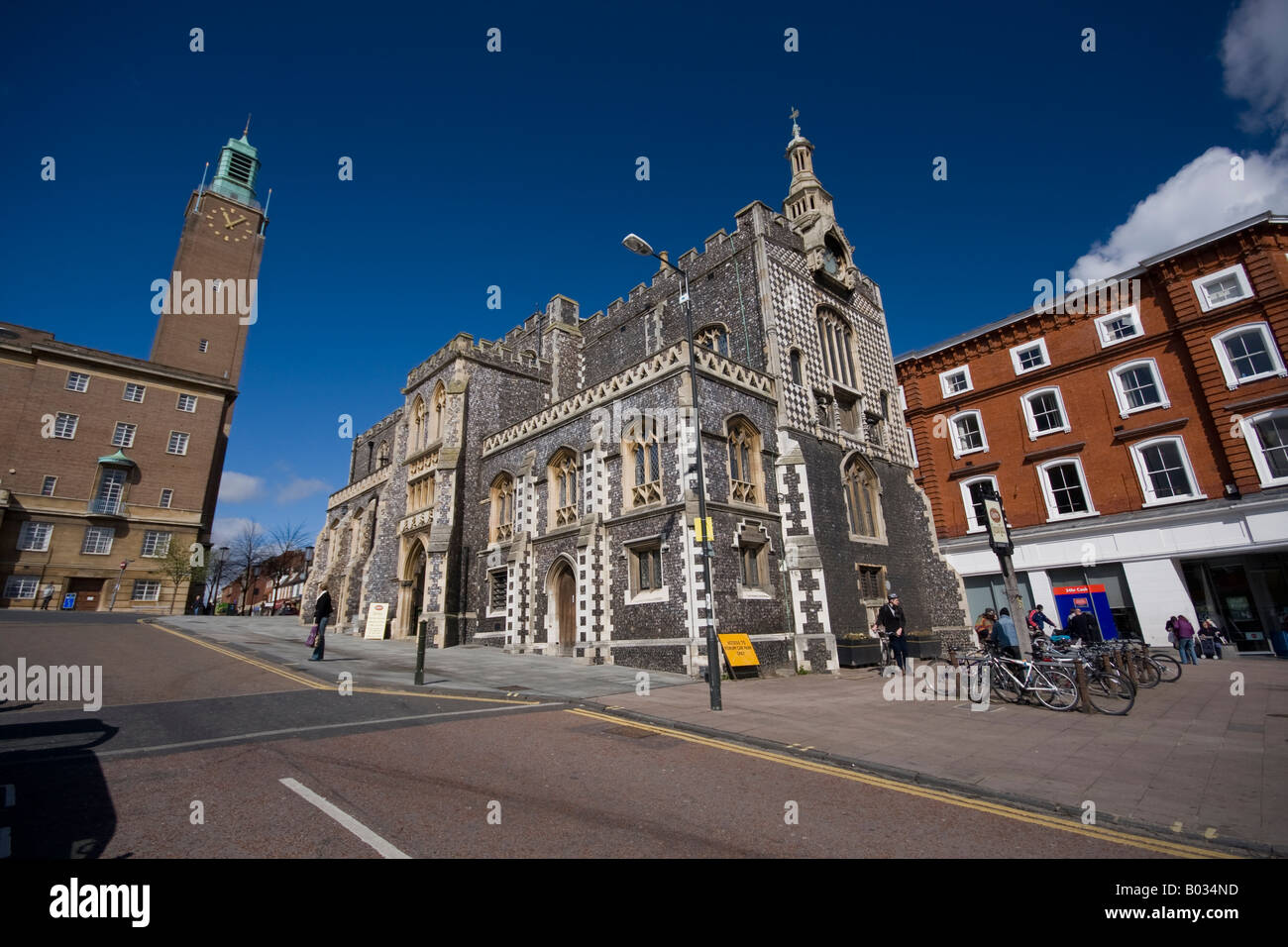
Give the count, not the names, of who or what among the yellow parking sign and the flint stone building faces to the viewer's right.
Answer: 0

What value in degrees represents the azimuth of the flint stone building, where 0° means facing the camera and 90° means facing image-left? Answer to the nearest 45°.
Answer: approximately 45°

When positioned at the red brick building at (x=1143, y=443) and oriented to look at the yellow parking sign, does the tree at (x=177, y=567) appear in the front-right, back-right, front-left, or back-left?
front-right

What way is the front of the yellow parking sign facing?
toward the camera

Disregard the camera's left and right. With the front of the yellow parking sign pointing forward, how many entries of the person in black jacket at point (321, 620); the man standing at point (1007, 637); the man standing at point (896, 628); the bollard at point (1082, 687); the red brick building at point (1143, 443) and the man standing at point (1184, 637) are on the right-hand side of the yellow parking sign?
1

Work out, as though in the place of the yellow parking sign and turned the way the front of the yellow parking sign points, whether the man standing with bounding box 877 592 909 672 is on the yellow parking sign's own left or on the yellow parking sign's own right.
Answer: on the yellow parking sign's own left

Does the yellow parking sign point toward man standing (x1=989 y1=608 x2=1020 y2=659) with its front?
no

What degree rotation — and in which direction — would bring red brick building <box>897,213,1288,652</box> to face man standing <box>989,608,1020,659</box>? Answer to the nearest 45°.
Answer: approximately 45° to its left

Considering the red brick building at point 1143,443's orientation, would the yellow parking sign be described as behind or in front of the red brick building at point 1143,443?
in front

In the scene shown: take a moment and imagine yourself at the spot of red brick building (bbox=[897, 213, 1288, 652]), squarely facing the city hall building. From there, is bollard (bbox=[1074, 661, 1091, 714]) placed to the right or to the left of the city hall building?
left

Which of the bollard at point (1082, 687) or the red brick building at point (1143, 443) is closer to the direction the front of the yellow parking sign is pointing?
the bollard

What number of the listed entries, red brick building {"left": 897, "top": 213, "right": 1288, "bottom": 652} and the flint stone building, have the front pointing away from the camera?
0

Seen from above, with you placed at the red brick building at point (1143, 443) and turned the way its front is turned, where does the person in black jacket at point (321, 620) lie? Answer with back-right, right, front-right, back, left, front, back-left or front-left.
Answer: front

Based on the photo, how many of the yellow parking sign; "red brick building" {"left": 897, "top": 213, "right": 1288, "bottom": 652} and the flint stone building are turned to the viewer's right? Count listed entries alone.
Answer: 0

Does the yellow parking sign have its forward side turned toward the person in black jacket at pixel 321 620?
no

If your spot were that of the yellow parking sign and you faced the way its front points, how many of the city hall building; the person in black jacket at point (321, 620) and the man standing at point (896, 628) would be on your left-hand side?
1
